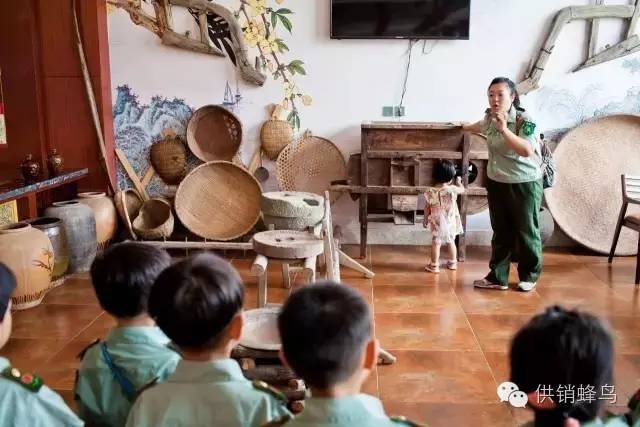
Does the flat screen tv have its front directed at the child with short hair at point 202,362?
yes

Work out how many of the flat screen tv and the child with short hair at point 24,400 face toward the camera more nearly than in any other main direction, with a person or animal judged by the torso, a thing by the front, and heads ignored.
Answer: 1

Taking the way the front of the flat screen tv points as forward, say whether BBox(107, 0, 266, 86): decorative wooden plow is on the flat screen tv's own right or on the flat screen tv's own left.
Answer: on the flat screen tv's own right

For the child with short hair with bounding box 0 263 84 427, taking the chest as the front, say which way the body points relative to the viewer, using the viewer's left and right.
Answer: facing away from the viewer and to the right of the viewer

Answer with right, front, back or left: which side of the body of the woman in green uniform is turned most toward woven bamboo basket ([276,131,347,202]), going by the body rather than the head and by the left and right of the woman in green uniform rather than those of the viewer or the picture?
right

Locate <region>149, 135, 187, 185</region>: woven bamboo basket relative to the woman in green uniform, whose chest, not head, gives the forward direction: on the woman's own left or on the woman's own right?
on the woman's own right

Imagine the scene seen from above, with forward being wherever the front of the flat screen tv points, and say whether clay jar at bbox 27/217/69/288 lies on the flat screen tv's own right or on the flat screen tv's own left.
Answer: on the flat screen tv's own right

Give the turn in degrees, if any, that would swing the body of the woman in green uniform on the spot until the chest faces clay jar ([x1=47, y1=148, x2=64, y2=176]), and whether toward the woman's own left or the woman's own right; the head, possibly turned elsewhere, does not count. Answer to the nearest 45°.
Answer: approximately 45° to the woman's own right

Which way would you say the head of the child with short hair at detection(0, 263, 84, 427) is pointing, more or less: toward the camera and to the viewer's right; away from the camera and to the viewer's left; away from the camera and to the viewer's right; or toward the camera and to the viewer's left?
away from the camera and to the viewer's right

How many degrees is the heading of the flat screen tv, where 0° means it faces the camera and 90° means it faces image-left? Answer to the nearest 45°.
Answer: approximately 0°

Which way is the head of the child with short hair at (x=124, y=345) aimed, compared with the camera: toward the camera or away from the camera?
away from the camera

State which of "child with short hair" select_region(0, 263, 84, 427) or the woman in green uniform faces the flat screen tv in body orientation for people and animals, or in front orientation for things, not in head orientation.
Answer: the child with short hair
